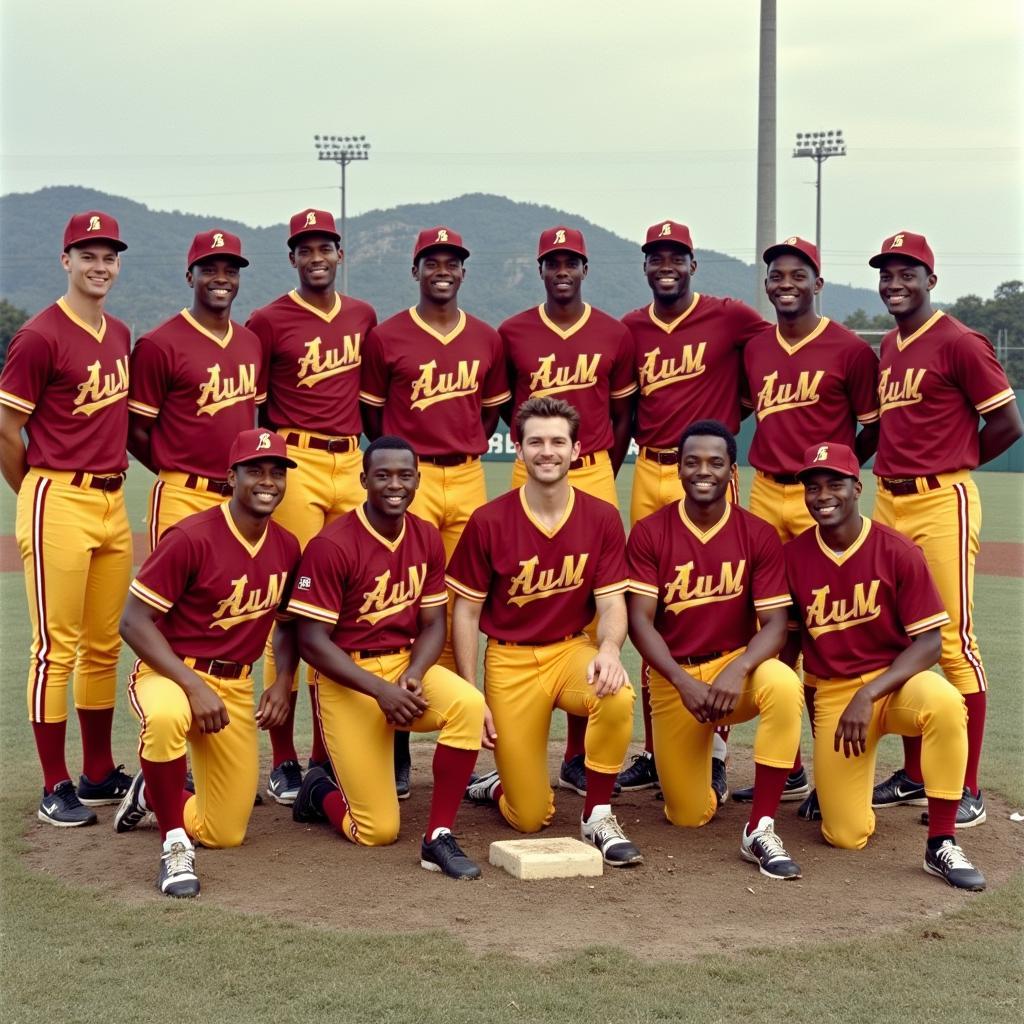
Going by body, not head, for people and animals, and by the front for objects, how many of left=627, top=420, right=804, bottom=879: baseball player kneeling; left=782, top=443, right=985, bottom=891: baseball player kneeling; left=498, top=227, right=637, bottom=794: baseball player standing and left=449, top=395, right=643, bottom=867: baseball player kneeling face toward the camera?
4

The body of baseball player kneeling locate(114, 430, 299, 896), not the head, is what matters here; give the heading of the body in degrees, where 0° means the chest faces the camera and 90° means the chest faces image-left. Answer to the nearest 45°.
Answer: approximately 315°

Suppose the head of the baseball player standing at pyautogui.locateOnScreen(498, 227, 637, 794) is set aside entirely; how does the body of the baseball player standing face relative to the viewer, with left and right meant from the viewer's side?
facing the viewer

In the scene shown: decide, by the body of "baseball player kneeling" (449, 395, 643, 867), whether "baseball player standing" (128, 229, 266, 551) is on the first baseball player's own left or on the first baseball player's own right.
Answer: on the first baseball player's own right

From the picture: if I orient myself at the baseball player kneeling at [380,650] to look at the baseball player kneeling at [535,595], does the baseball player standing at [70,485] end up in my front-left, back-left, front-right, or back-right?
back-left

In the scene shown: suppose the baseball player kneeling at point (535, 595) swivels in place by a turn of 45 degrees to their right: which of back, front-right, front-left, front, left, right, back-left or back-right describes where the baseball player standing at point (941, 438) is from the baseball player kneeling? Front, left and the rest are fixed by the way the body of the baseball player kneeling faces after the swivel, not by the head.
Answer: back-left

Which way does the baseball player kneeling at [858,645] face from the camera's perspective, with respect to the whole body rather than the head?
toward the camera

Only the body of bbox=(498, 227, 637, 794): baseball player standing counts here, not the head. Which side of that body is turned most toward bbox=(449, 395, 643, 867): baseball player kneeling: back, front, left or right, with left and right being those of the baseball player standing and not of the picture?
front

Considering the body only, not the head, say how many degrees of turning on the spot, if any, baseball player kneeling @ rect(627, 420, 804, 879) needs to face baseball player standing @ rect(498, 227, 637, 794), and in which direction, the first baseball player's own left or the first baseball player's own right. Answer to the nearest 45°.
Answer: approximately 135° to the first baseball player's own right

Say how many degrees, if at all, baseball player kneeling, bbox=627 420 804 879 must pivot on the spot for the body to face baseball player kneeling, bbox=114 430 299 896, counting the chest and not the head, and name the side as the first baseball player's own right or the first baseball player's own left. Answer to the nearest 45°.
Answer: approximately 90° to the first baseball player's own right

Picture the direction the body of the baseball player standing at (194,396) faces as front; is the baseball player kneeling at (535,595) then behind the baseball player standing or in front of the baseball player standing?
in front

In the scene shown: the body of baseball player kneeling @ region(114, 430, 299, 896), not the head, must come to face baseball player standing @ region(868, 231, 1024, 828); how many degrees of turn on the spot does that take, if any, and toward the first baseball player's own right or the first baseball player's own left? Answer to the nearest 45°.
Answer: approximately 45° to the first baseball player's own left
